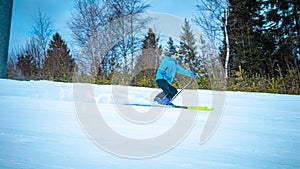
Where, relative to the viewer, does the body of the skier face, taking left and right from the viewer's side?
facing to the right of the viewer

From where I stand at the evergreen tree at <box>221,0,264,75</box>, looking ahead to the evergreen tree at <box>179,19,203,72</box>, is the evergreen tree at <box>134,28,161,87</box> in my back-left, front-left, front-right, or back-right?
front-left

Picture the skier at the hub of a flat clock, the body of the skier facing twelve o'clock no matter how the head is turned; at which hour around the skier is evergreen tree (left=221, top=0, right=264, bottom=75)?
The evergreen tree is roughly at 10 o'clock from the skier.

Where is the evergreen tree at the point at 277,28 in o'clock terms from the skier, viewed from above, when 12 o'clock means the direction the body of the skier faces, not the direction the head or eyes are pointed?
The evergreen tree is roughly at 10 o'clock from the skier.

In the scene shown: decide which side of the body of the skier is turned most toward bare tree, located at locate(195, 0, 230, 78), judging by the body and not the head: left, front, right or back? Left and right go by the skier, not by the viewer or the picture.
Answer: left

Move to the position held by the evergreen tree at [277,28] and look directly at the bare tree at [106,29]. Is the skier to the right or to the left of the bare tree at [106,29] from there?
left

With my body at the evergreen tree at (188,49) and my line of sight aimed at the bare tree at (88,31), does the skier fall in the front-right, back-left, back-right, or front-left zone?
front-left

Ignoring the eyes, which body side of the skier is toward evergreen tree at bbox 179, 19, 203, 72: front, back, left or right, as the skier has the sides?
left

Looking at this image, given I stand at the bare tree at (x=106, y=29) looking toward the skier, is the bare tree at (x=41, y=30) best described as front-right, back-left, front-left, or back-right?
back-right

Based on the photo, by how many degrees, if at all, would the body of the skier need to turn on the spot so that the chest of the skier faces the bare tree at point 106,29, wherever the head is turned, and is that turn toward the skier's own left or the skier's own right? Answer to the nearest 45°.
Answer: approximately 135° to the skier's own left

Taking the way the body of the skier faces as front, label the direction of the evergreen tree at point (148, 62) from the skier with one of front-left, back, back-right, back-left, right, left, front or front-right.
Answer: left

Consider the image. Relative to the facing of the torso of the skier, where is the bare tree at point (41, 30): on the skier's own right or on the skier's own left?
on the skier's own left
